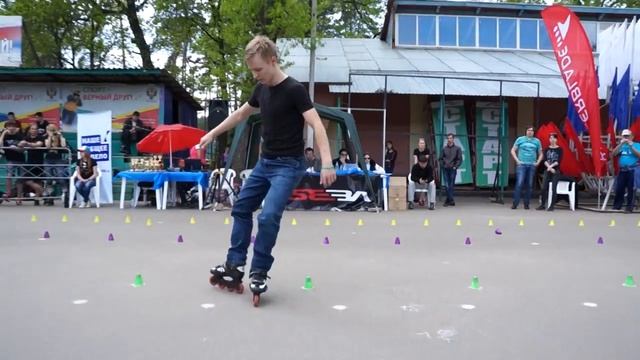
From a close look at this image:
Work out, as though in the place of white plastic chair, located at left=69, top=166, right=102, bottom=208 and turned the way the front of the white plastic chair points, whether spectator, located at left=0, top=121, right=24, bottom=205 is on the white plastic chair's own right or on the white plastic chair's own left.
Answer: on the white plastic chair's own right

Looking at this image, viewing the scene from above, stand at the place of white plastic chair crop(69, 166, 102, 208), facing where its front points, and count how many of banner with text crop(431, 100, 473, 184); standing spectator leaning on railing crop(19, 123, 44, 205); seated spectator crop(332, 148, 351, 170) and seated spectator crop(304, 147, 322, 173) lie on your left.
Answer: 3

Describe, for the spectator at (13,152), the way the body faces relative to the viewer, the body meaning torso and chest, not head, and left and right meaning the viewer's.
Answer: facing the viewer

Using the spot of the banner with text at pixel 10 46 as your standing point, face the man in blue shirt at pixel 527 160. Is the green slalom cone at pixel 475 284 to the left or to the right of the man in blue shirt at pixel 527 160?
right

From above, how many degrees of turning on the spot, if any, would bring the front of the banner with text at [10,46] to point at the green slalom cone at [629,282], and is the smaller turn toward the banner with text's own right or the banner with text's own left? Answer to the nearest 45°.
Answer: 0° — it already faces it

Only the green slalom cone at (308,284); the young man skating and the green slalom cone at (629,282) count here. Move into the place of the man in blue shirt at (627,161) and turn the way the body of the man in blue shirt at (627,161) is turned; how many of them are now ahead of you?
3

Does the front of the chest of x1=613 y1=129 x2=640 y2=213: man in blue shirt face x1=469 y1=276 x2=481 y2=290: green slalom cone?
yes

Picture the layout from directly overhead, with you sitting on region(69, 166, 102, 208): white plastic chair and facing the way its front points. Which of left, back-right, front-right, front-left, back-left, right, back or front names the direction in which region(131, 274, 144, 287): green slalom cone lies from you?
front

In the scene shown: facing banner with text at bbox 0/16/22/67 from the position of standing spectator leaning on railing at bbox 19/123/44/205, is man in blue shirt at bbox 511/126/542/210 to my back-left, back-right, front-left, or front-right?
back-right

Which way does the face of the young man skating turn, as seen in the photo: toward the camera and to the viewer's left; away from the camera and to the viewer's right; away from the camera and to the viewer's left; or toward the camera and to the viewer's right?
toward the camera and to the viewer's left

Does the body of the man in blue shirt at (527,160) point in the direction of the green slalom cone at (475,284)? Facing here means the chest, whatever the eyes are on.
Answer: yes

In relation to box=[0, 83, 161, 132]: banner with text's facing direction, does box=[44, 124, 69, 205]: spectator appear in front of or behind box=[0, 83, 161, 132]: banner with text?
in front

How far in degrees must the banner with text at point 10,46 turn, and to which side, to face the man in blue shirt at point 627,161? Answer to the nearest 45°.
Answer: approximately 45° to its left

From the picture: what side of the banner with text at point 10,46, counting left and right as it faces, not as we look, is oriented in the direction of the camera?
front
